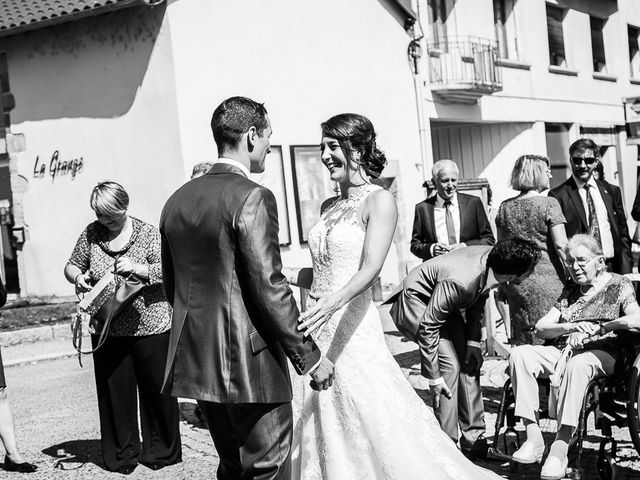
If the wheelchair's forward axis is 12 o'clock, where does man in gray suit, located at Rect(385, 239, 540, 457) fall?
The man in gray suit is roughly at 2 o'clock from the wheelchair.

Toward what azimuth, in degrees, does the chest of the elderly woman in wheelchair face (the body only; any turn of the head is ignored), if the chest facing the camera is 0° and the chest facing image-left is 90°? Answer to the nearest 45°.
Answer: approximately 45°

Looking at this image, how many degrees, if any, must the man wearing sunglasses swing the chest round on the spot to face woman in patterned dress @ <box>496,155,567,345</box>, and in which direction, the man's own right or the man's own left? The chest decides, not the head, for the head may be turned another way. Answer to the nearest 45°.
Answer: approximately 45° to the man's own right

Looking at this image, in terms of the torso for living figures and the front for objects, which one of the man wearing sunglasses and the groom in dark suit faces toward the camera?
the man wearing sunglasses

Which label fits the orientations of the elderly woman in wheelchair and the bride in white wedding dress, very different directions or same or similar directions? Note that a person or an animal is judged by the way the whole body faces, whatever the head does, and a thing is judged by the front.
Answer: same or similar directions

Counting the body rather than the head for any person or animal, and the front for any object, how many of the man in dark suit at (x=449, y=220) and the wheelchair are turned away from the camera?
0

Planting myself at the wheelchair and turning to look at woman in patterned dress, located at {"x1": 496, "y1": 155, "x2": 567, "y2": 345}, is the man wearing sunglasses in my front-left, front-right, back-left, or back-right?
front-right

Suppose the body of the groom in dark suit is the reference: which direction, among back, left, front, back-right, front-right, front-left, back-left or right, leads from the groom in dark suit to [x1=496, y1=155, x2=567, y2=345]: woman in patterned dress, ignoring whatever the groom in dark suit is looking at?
front

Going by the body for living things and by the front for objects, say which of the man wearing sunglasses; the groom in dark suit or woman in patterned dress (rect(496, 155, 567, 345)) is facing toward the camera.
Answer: the man wearing sunglasses

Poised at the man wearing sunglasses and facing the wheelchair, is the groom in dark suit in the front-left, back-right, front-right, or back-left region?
front-right

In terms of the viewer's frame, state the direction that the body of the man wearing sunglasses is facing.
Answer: toward the camera

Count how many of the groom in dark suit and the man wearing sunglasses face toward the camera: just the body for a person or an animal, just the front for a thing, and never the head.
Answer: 1

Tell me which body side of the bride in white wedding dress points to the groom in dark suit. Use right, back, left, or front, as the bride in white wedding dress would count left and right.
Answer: front

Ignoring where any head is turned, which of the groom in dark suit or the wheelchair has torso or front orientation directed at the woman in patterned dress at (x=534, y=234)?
the groom in dark suit

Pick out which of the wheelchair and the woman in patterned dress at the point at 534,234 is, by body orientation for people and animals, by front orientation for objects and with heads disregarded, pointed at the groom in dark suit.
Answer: the wheelchair

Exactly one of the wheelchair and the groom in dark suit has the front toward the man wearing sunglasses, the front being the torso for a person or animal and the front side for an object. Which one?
the groom in dark suit

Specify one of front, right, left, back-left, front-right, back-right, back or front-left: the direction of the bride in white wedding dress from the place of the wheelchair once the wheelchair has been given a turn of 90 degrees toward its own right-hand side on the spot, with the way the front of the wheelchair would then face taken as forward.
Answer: left
